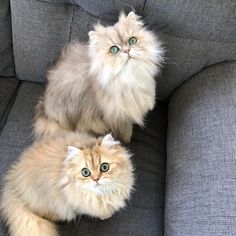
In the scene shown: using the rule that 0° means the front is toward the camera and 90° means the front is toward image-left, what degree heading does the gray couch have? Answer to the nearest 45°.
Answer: approximately 0°

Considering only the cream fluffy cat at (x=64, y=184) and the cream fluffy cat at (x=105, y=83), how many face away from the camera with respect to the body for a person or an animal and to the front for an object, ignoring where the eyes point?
0

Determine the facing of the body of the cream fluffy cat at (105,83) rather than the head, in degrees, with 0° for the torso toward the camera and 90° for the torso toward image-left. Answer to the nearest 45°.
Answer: approximately 315°

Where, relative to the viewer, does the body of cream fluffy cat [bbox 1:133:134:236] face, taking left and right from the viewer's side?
facing the viewer and to the right of the viewer
